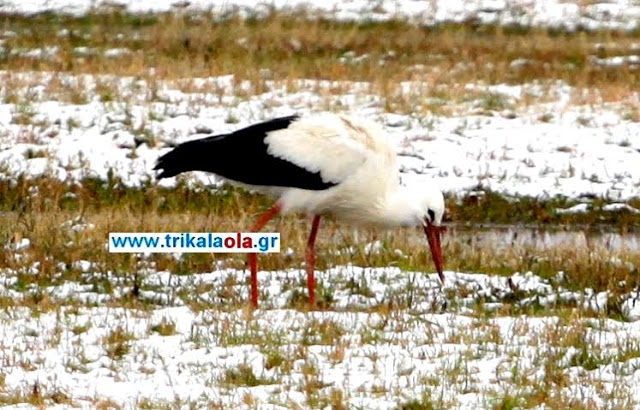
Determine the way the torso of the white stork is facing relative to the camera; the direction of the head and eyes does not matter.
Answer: to the viewer's right
